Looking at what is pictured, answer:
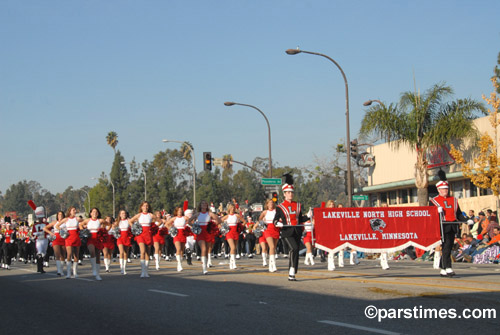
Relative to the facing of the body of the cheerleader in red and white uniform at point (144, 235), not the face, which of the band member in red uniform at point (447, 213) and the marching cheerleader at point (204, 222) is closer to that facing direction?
the band member in red uniform

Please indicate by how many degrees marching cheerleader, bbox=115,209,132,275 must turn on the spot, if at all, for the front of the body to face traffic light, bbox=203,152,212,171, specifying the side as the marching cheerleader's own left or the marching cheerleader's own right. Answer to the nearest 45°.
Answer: approximately 180°

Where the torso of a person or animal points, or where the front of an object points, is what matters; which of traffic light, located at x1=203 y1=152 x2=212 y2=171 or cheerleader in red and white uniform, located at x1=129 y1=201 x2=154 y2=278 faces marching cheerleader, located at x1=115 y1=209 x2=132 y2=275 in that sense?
the traffic light

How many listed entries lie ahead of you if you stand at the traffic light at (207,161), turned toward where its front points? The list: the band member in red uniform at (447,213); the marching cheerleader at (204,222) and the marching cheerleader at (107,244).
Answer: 3

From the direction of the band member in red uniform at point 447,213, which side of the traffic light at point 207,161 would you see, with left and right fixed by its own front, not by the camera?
front

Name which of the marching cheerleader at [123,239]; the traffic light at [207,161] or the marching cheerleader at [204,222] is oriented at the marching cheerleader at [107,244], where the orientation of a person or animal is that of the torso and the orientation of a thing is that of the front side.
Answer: the traffic light

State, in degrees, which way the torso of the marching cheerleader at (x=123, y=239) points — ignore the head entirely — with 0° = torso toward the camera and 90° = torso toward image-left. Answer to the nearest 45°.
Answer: approximately 0°

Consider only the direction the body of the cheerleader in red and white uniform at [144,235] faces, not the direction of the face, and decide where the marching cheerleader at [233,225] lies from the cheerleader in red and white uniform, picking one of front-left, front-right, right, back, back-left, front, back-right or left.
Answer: back-left

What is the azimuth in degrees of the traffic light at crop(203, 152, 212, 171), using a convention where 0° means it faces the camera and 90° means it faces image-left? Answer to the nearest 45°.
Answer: approximately 0°
